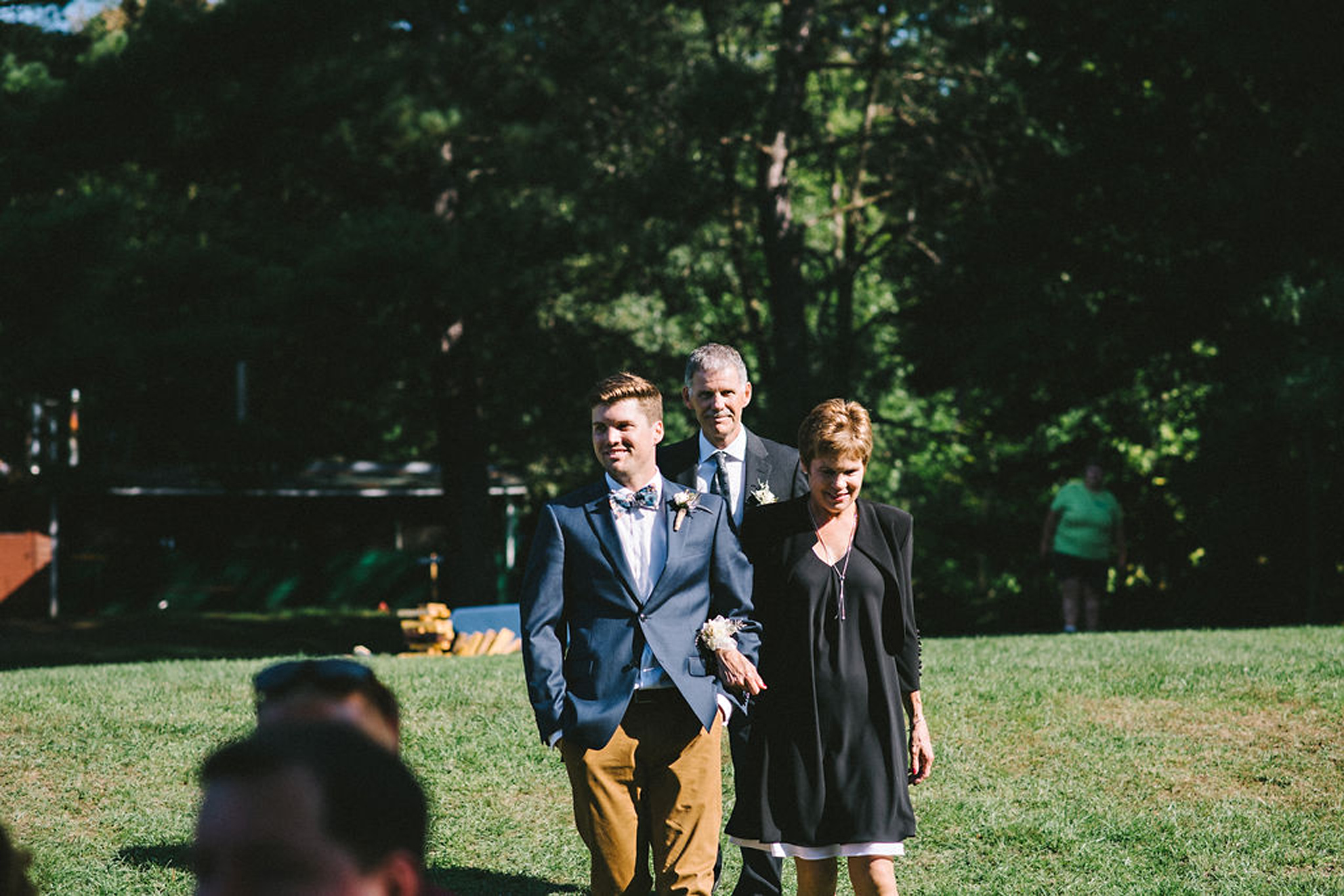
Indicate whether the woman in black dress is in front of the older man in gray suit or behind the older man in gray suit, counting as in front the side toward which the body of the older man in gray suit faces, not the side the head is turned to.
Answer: in front

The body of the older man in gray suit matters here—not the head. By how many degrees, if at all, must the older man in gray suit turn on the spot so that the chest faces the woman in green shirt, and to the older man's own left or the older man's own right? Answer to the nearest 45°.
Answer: approximately 180°

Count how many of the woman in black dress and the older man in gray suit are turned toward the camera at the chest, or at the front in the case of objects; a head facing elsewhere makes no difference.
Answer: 2

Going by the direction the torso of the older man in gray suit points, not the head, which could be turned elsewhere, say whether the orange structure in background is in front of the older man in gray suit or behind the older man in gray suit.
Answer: behind

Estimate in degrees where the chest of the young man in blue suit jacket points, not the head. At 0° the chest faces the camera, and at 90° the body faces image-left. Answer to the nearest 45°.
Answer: approximately 0°
